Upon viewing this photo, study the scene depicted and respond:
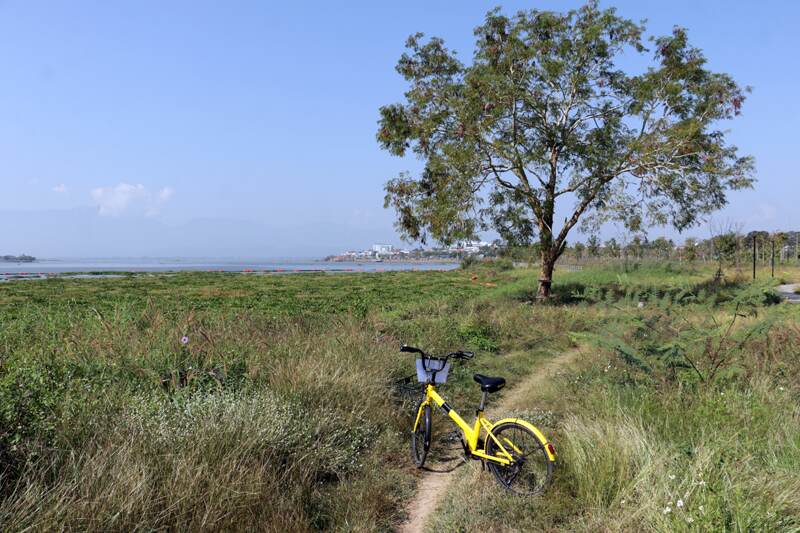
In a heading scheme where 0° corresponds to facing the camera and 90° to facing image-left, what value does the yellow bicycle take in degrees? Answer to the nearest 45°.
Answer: approximately 135°
